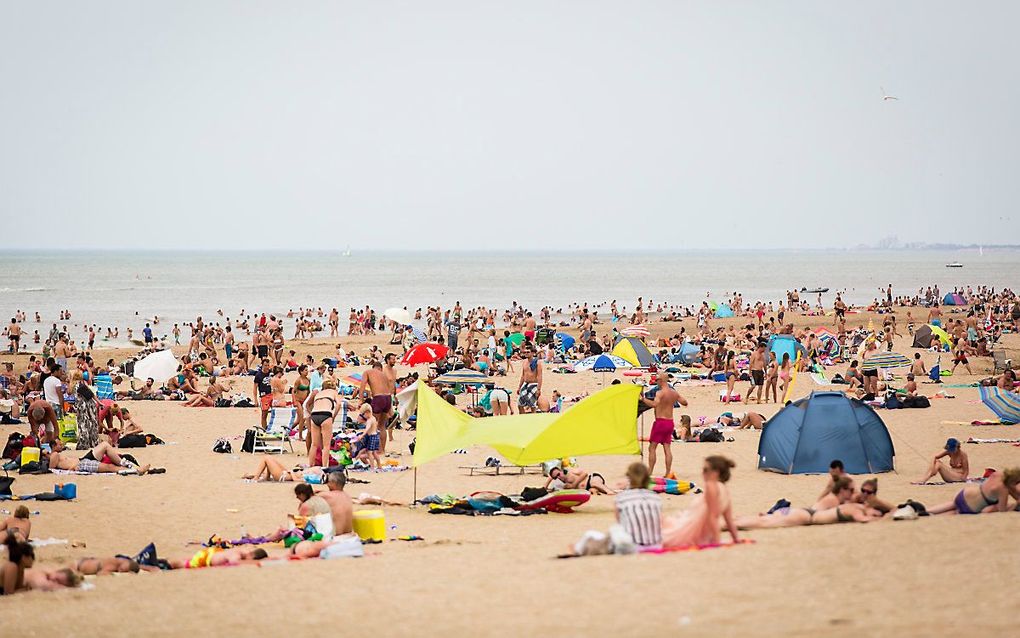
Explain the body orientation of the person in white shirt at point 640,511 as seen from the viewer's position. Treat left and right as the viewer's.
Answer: facing away from the viewer

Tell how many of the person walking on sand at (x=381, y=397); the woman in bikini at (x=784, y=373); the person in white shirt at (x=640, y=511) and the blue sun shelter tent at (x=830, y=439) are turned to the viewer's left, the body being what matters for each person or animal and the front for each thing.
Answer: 0

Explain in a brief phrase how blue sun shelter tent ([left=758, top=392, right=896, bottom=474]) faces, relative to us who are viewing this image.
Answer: facing away from the viewer

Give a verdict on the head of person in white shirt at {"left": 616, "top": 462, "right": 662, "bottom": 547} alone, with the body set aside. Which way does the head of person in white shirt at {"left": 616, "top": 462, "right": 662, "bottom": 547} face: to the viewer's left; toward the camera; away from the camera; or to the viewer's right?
away from the camera

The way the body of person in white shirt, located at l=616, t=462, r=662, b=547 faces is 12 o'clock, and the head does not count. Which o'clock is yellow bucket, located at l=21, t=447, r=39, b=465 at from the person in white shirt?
The yellow bucket is roughly at 10 o'clock from the person in white shirt.

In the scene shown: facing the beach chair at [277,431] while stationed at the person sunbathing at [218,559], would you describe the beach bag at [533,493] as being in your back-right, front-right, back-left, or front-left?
front-right

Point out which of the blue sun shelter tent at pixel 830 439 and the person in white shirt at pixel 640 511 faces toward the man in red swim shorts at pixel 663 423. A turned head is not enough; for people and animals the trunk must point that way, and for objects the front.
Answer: the person in white shirt

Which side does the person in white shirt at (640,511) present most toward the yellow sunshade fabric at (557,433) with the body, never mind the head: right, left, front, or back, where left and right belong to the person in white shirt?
front

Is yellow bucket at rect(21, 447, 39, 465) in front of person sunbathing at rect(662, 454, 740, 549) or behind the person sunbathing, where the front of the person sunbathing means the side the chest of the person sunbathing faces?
in front
